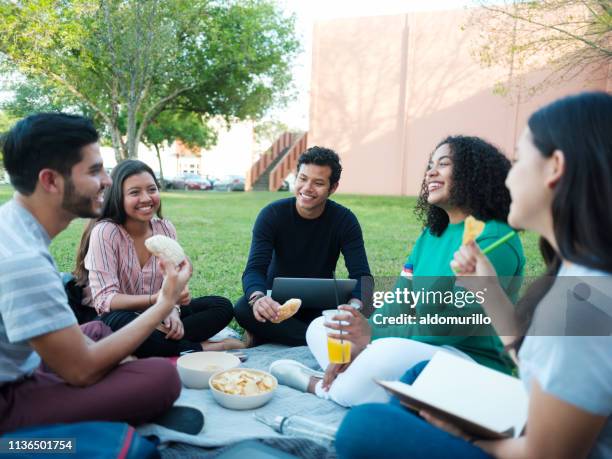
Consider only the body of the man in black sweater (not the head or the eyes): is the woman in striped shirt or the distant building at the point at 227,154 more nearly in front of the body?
the woman in striped shirt

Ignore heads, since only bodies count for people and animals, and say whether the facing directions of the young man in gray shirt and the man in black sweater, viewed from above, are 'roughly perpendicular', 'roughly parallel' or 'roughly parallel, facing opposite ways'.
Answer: roughly perpendicular

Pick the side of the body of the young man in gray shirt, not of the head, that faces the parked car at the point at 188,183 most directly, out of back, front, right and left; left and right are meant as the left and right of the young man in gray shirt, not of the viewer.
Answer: left

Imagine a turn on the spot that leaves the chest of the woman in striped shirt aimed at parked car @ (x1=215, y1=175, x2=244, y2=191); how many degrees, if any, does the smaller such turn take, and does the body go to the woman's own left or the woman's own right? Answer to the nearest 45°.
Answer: approximately 135° to the woman's own left

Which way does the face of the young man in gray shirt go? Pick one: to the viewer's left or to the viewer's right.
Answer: to the viewer's right

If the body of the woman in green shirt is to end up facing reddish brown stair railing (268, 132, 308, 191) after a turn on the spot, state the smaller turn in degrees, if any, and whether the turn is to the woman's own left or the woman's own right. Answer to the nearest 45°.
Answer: approximately 135° to the woman's own right

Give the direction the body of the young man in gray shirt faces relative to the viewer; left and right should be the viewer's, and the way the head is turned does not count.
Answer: facing to the right of the viewer

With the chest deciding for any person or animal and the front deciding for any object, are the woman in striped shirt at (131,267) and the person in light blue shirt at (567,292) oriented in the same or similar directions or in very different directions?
very different directions

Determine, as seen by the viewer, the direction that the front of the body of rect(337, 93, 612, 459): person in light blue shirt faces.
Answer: to the viewer's left

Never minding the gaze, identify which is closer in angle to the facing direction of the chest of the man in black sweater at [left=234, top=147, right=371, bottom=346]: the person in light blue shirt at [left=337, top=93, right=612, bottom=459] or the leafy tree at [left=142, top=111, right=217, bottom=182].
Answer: the person in light blue shirt
